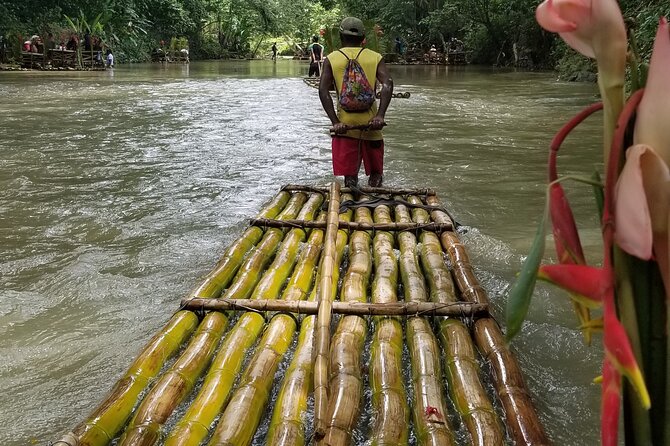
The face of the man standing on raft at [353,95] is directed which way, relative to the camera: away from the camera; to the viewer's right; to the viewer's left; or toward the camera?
away from the camera

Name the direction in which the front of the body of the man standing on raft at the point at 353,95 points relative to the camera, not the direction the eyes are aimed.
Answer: away from the camera

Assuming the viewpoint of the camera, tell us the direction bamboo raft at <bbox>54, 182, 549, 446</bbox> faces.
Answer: facing away from the viewer
